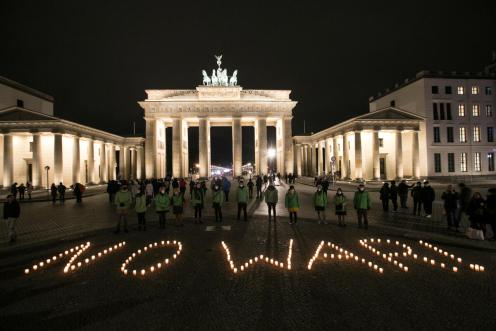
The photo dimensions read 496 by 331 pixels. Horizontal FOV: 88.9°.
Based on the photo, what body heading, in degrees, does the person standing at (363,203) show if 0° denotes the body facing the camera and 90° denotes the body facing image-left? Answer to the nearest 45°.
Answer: approximately 0°

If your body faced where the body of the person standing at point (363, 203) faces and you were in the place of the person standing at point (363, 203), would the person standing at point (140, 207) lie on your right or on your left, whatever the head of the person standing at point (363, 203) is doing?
on your right

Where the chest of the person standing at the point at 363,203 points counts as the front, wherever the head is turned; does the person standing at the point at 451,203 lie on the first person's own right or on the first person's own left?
on the first person's own left

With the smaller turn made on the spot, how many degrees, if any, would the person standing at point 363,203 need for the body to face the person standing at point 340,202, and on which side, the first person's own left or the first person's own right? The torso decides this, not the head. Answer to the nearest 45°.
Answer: approximately 90° to the first person's own right

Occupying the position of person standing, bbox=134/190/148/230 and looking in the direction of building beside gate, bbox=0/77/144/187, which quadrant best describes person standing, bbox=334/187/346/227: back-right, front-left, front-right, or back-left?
back-right

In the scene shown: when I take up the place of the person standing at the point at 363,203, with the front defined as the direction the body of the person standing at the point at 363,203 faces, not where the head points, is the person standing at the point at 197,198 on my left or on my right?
on my right

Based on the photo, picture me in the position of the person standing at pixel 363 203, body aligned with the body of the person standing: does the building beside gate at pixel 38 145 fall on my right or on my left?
on my right

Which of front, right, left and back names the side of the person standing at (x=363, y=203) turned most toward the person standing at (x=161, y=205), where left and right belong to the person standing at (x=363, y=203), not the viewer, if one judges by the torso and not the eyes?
right

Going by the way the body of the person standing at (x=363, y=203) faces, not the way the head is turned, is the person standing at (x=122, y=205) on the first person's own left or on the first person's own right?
on the first person's own right

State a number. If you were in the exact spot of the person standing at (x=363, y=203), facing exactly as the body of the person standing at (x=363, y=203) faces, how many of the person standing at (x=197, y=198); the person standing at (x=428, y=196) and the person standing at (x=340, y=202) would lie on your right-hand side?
2
